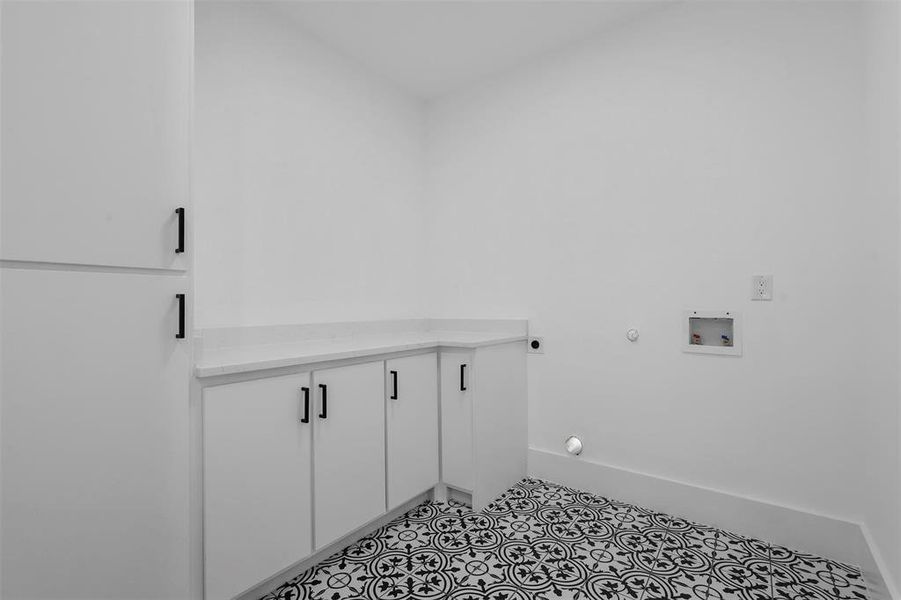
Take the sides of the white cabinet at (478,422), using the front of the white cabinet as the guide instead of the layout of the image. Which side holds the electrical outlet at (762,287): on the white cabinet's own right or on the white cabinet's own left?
on the white cabinet's own left

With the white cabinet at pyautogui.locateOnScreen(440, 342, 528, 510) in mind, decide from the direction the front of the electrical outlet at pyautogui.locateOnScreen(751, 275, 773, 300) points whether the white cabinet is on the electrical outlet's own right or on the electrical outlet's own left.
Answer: on the electrical outlet's own right
